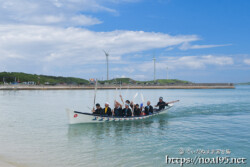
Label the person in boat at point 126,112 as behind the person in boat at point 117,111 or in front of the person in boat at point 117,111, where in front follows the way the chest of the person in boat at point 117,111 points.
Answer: behind

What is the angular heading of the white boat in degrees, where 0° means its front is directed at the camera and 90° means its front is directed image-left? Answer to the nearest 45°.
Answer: approximately 90°

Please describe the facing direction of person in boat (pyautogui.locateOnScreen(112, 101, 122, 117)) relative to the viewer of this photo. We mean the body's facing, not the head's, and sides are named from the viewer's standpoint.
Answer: facing the viewer and to the left of the viewer

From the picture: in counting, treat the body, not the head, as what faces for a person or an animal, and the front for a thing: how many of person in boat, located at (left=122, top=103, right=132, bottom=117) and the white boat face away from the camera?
0

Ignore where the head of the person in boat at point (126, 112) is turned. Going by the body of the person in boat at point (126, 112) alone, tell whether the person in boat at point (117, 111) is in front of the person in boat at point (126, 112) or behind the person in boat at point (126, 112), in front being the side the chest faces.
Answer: in front
